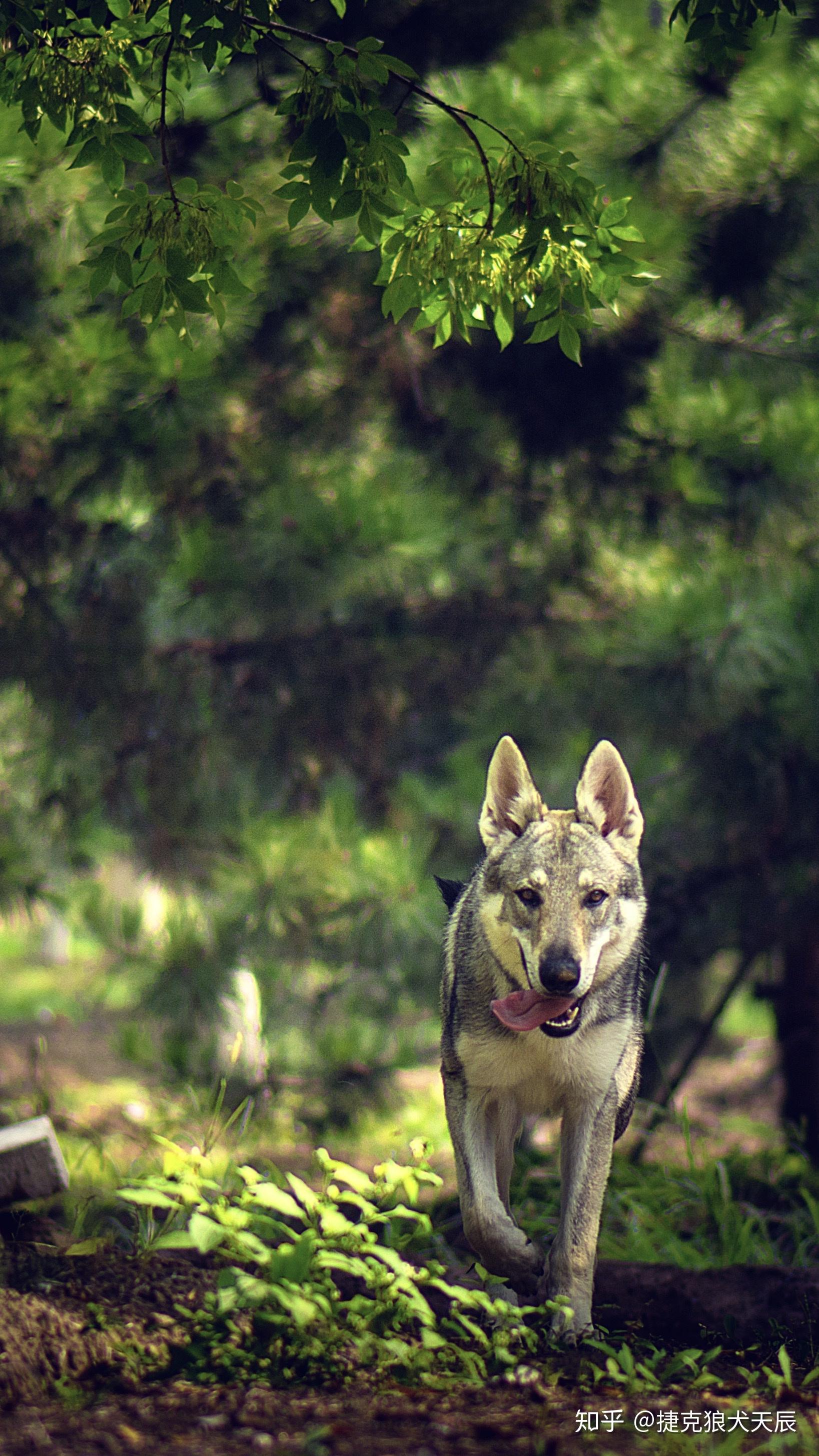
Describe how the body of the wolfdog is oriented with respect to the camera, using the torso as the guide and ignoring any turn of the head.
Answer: toward the camera
